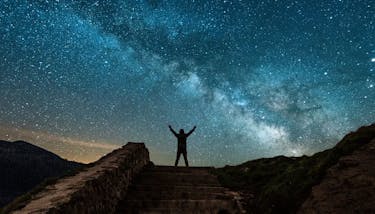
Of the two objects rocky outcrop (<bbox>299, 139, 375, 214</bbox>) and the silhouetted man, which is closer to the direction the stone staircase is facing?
the rocky outcrop

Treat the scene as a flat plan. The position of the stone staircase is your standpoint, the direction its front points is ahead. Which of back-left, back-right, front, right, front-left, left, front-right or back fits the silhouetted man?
back

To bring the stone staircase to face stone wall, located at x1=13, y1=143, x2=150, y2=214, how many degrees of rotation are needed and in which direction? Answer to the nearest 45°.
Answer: approximately 45° to its right

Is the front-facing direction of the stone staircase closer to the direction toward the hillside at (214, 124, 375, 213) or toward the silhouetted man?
the hillside

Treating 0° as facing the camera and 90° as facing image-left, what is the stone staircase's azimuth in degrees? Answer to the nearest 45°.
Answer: approximately 0°

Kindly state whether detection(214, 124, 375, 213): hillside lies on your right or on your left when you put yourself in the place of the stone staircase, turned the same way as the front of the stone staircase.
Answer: on your left

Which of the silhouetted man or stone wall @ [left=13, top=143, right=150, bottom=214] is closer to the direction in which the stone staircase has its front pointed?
the stone wall
